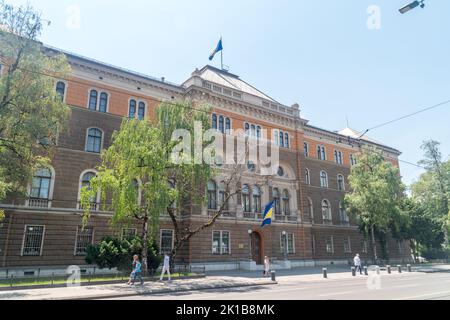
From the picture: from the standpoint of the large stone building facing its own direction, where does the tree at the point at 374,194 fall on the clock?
The tree is roughly at 10 o'clock from the large stone building.

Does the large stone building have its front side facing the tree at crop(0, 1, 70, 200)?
no

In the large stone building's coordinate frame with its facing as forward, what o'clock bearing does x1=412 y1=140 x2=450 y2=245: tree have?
The tree is roughly at 10 o'clock from the large stone building.

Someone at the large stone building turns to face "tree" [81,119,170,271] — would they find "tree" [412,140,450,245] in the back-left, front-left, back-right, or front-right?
back-left

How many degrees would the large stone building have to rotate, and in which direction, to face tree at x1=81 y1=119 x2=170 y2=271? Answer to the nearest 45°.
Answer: approximately 90° to its right
